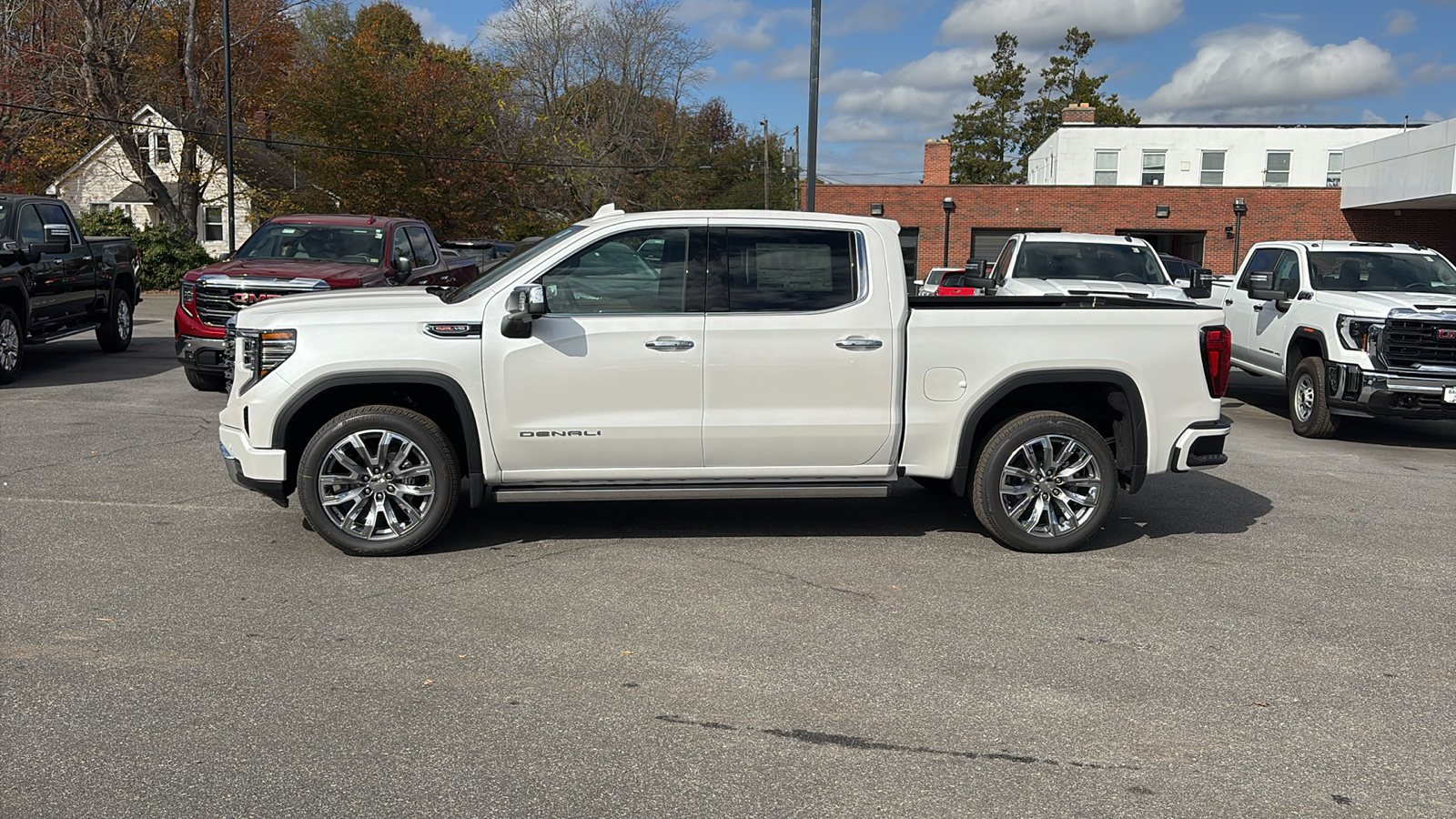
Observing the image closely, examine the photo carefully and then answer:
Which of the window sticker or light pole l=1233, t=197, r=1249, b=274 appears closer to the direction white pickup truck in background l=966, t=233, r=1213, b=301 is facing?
the window sticker

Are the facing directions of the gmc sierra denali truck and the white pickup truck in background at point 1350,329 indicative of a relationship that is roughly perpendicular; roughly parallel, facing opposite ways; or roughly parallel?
roughly perpendicular

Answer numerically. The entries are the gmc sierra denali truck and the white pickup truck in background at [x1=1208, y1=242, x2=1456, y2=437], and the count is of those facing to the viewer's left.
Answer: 1

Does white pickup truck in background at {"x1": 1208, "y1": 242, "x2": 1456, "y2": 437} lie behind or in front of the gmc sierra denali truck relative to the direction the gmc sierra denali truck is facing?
behind

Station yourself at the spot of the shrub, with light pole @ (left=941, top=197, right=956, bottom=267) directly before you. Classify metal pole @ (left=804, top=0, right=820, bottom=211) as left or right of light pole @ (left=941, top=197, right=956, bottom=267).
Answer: right

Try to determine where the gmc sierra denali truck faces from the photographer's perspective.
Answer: facing to the left of the viewer

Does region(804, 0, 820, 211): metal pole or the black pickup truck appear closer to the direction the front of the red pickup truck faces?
the black pickup truck

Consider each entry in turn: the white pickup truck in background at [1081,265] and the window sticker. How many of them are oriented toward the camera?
2

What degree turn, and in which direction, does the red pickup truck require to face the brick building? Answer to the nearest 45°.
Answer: approximately 180°

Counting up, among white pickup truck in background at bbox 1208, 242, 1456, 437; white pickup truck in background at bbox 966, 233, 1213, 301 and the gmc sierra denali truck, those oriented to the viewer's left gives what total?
1

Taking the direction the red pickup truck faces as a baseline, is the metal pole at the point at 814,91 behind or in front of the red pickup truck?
behind

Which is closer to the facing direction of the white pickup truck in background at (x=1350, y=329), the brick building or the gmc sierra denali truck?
the gmc sierra denali truck

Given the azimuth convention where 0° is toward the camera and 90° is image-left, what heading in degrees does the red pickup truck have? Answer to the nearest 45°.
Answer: approximately 45°

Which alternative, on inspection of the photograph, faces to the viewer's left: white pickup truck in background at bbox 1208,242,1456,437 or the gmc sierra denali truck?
the gmc sierra denali truck

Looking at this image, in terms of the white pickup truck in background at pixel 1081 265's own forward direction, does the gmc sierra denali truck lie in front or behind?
in front
